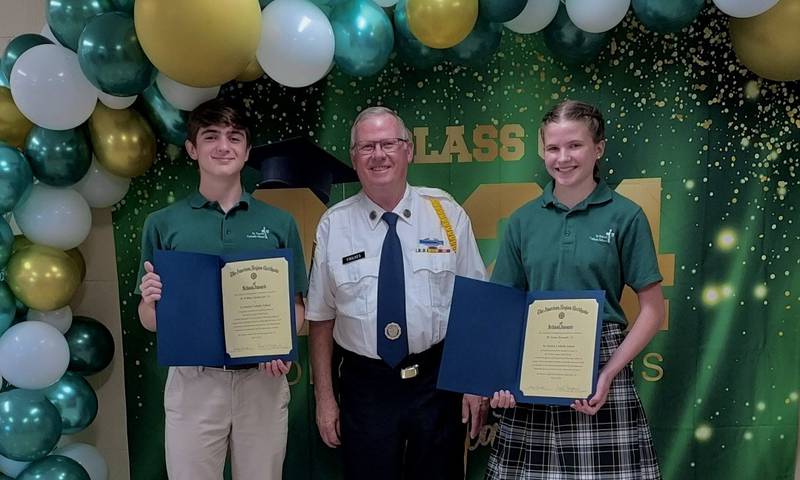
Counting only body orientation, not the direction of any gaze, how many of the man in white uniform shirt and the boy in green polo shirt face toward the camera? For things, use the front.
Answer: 2

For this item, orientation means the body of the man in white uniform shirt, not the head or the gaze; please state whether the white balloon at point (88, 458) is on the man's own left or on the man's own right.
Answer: on the man's own right

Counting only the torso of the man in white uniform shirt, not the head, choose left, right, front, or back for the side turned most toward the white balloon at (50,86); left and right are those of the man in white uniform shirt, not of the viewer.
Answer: right

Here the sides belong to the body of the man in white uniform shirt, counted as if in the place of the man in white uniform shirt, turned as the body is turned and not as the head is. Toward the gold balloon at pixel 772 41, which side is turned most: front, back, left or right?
left

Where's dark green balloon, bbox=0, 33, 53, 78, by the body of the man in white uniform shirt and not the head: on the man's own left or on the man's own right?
on the man's own right

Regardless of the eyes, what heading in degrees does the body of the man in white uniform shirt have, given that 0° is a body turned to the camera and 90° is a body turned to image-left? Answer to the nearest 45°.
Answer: approximately 0°

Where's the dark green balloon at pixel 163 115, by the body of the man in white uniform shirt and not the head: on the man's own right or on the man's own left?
on the man's own right
